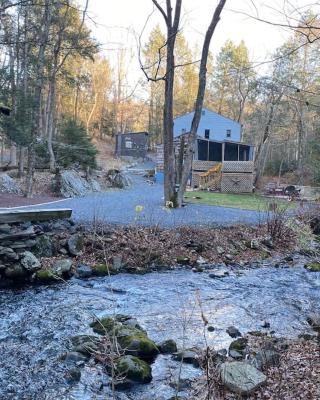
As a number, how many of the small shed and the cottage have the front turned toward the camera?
2

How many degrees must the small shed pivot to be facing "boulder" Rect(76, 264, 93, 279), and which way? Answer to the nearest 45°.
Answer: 0° — it already faces it

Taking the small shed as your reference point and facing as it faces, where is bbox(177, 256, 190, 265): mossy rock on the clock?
The mossy rock is roughly at 12 o'clock from the small shed.

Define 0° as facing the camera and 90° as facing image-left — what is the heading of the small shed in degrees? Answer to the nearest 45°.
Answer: approximately 0°

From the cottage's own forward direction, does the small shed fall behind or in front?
behind

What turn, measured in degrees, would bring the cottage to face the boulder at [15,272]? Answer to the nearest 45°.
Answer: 0° — it already faces it

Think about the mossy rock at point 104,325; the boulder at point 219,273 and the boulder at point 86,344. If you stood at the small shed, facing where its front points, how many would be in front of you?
3

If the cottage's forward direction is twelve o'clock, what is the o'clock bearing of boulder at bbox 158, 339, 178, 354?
The boulder is roughly at 12 o'clock from the cottage.

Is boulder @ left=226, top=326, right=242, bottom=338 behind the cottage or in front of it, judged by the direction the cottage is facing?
in front

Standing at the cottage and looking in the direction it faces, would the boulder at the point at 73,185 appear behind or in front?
in front

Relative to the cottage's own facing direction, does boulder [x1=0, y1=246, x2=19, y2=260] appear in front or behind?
in front

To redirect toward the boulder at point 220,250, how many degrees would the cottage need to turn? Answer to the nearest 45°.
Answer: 0° — it already faces it
